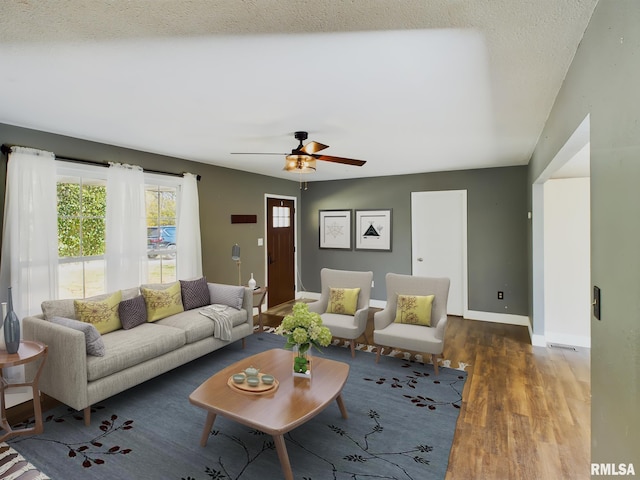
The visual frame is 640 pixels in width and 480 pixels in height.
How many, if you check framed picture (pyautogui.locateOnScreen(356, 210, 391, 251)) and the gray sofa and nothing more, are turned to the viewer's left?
0

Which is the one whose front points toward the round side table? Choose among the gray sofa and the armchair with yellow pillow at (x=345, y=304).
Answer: the armchair with yellow pillow

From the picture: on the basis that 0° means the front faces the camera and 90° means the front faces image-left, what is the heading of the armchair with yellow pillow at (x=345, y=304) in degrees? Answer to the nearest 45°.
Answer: approximately 45°

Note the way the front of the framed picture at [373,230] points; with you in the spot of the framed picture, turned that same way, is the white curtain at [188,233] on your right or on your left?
on your right

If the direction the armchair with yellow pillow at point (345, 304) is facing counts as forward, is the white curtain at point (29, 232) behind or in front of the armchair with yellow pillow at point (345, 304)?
in front

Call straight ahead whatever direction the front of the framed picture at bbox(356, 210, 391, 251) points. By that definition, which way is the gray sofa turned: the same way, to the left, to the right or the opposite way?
to the left

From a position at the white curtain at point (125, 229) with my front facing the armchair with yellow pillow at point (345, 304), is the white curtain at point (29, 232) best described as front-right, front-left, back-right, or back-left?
back-right

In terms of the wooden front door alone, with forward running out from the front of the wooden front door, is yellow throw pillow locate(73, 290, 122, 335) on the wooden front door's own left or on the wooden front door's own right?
on the wooden front door's own right

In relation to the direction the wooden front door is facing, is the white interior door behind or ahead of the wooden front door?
ahead

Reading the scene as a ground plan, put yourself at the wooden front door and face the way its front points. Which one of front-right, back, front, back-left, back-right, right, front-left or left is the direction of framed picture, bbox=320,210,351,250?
front-left

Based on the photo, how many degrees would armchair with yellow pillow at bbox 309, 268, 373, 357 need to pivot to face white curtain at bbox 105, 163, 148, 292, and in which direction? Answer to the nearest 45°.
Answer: approximately 45° to its right

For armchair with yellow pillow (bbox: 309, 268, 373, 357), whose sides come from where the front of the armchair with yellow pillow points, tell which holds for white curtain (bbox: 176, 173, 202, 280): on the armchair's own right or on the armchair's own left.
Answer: on the armchair's own right
